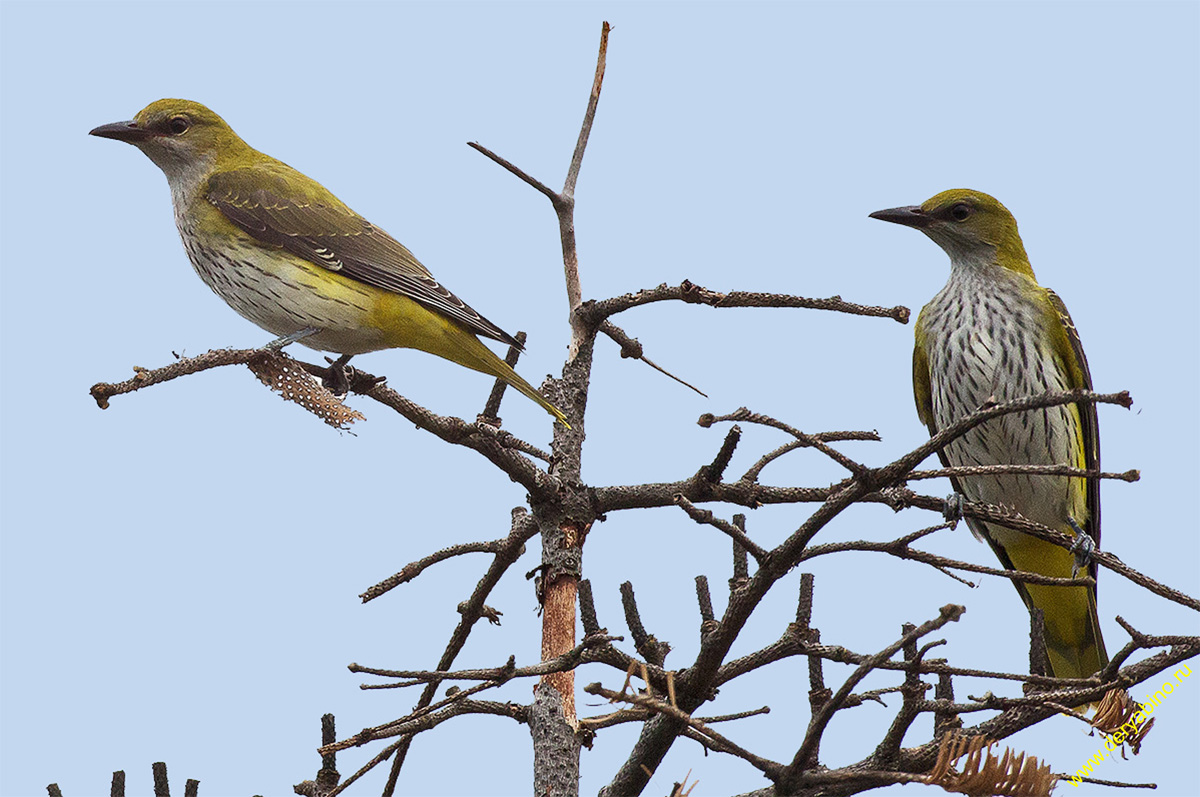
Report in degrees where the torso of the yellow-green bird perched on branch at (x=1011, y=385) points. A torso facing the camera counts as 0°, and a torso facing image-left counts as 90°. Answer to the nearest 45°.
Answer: approximately 45°

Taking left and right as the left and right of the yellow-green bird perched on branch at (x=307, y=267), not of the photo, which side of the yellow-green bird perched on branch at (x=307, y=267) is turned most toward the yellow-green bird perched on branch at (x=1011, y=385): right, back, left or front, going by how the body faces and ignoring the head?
back

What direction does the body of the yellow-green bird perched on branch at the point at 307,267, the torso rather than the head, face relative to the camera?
to the viewer's left
